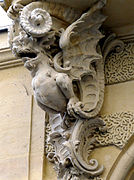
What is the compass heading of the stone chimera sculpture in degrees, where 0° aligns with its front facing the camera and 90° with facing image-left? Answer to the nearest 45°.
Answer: approximately 45°
